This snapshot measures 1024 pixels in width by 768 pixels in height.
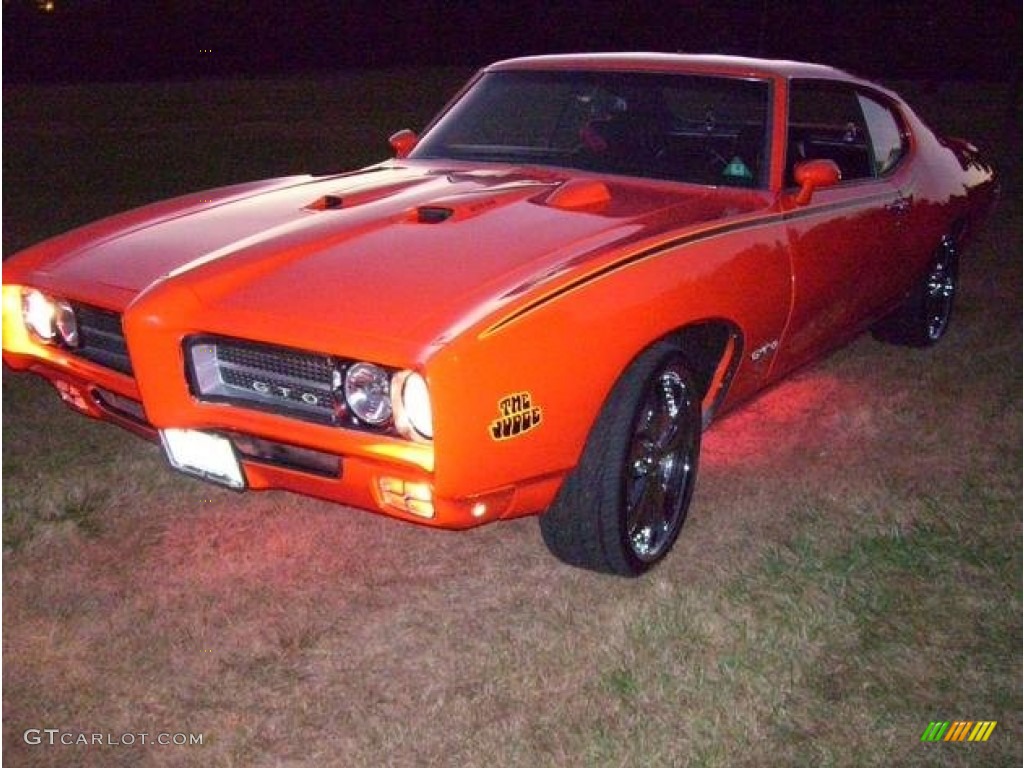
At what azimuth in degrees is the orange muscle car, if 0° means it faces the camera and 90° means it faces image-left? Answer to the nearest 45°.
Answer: approximately 45°
